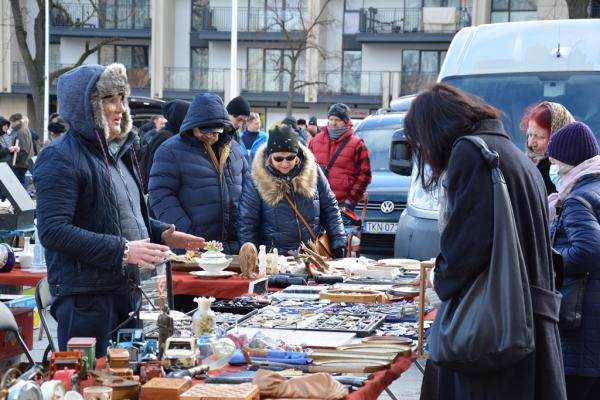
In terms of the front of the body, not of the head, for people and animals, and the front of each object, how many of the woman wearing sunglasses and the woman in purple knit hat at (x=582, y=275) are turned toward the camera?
1

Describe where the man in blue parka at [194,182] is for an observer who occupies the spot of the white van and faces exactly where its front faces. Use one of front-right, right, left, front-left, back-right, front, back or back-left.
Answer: front-right

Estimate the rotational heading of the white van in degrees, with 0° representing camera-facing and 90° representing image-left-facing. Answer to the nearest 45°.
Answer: approximately 0°

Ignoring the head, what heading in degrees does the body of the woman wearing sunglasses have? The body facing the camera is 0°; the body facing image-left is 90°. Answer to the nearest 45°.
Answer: approximately 0°

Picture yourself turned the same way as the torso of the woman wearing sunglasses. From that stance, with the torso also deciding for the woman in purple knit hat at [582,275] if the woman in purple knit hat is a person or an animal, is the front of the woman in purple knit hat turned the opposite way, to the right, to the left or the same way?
to the right

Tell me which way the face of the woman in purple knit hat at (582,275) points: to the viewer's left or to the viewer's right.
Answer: to the viewer's left

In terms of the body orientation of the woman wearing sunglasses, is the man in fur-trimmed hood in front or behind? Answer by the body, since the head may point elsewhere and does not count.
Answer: in front

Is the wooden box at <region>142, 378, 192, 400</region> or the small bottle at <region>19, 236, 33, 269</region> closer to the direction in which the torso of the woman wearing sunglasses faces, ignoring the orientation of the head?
the wooden box

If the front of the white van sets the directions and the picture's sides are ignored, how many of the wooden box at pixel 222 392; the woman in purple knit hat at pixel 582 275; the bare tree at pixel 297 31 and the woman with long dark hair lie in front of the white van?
3

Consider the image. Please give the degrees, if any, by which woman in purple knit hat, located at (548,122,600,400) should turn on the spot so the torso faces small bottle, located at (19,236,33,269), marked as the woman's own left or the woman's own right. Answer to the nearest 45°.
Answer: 0° — they already face it

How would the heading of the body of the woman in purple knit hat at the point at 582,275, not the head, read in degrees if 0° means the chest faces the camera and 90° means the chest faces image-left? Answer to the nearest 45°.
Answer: approximately 90°

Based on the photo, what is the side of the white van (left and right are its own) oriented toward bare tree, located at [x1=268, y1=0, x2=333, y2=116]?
back

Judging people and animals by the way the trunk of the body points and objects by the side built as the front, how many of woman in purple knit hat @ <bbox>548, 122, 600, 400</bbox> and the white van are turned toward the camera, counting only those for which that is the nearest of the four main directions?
1
